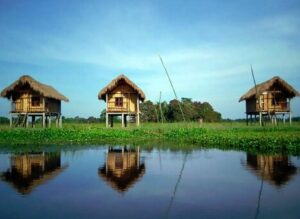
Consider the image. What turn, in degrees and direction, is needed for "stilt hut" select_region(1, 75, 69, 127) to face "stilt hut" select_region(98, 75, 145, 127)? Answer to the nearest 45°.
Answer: approximately 135° to its left

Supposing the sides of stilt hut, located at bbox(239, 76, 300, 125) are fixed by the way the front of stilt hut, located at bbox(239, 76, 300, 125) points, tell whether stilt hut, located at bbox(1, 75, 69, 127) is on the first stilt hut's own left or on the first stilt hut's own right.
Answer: on the first stilt hut's own right

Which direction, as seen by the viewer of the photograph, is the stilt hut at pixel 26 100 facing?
facing the viewer and to the left of the viewer

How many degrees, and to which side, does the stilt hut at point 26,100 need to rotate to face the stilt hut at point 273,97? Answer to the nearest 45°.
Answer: approximately 135° to its left

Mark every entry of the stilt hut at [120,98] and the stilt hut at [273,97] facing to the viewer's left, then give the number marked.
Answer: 0

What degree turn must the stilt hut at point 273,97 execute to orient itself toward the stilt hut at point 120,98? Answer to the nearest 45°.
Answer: approximately 90° to its right

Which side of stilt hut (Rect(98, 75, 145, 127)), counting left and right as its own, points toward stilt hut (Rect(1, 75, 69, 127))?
right

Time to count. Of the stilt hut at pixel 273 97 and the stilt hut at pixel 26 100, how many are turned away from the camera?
0

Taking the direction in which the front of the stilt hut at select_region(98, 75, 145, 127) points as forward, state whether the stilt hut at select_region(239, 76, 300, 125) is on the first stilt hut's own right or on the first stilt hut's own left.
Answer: on the first stilt hut's own left

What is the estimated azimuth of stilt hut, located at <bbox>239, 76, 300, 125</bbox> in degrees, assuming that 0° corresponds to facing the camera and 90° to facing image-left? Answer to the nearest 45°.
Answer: approximately 315°

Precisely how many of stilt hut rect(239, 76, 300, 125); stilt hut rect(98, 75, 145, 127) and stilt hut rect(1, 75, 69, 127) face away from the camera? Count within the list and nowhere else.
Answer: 0

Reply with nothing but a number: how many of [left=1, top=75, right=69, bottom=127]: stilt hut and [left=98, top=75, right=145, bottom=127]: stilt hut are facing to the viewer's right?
0

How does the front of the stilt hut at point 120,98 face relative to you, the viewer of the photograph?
facing the viewer
